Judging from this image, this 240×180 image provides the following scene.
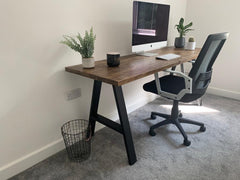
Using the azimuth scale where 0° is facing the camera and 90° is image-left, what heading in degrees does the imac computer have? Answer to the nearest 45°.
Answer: approximately 315°

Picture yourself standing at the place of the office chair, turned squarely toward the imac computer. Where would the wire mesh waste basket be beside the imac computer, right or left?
left

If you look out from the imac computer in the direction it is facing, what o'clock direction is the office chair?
The office chair is roughly at 12 o'clock from the imac computer.

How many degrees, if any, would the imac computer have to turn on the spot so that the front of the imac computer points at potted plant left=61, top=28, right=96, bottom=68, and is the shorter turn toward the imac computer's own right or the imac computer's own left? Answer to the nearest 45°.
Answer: approximately 90° to the imac computer's own right

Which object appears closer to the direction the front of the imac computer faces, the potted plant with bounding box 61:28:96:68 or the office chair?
the office chair
